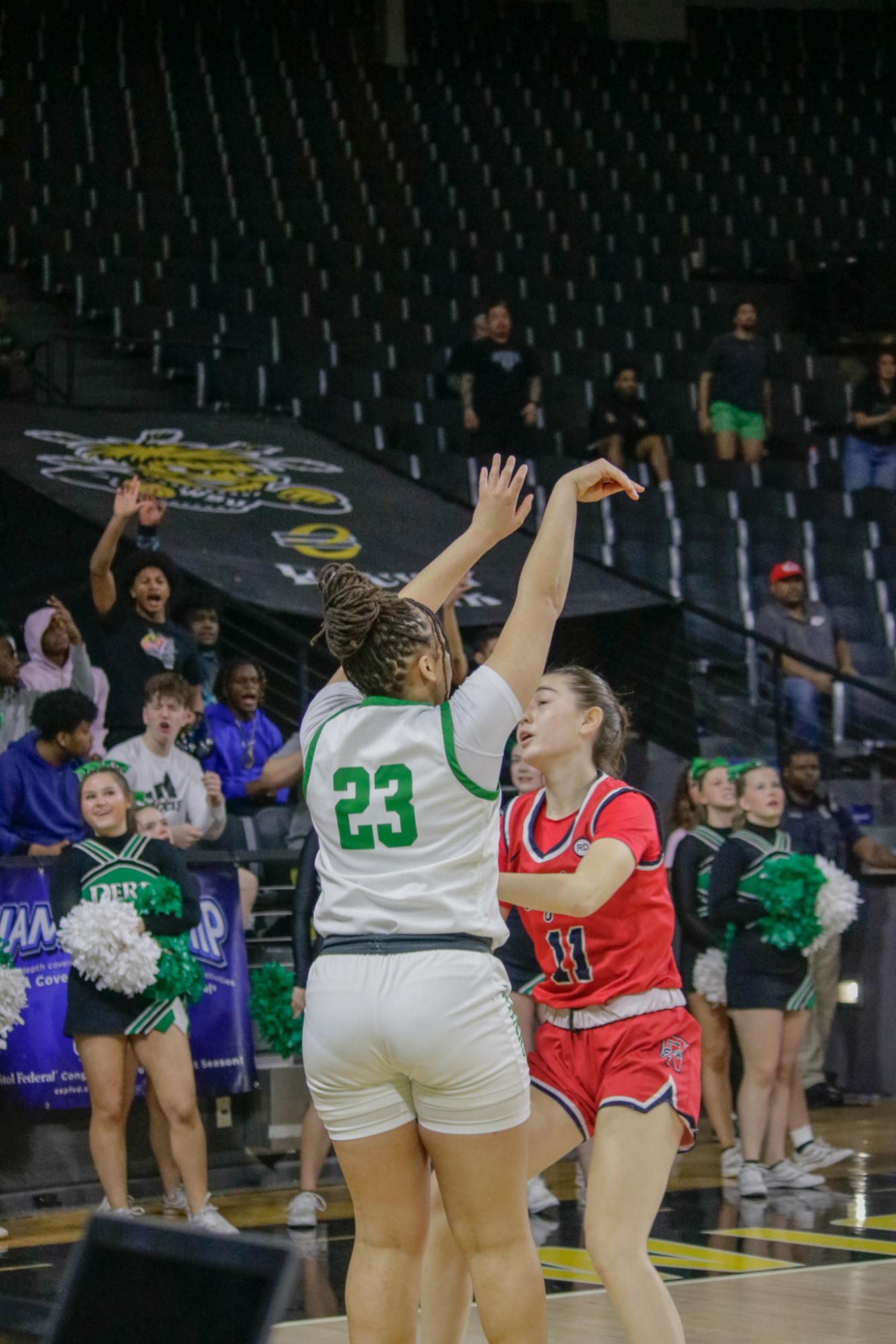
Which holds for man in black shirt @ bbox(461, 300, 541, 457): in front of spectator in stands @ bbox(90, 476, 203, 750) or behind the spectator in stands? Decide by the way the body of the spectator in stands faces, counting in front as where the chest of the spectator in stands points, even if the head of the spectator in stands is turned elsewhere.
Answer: behind

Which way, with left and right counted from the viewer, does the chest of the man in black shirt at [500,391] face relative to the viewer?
facing the viewer

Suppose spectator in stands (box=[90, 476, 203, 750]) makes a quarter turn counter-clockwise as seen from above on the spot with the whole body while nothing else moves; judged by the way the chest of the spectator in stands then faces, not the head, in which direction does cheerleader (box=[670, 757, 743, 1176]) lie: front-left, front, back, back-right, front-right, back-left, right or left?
front-right

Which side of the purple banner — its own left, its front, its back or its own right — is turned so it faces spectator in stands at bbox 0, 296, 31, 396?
back

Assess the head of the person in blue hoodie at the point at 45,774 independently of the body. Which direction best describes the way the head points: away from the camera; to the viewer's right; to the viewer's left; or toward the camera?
to the viewer's right

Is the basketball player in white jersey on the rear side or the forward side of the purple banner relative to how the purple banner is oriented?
on the forward side

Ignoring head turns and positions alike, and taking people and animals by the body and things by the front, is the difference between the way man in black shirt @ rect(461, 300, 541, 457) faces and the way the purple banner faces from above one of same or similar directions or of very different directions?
same or similar directions

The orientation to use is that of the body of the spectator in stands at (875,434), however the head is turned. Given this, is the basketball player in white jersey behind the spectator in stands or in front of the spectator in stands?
in front

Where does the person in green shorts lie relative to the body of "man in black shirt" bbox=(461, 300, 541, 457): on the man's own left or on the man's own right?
on the man's own left

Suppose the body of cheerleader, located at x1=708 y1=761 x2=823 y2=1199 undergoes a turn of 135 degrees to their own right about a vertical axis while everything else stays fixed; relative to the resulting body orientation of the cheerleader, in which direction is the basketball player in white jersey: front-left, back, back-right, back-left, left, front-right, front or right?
left

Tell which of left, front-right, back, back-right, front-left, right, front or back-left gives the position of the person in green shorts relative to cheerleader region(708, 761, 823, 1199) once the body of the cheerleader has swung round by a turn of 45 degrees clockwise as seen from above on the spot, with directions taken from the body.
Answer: back

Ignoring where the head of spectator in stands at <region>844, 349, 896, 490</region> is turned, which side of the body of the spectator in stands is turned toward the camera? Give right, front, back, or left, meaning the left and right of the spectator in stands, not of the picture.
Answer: front
